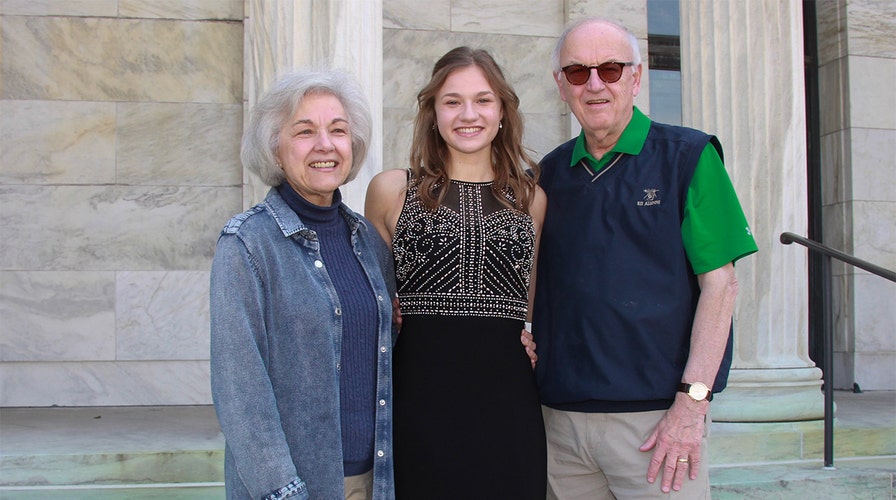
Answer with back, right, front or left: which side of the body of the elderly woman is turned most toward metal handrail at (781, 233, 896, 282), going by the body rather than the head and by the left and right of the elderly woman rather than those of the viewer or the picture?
left

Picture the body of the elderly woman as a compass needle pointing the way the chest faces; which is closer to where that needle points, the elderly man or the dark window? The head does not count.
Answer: the elderly man

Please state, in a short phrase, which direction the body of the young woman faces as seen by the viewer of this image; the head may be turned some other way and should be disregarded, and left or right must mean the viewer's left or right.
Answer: facing the viewer

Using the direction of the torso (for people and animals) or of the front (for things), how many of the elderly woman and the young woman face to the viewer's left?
0

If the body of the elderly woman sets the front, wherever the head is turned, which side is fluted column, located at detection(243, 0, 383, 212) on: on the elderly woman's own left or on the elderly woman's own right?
on the elderly woman's own left

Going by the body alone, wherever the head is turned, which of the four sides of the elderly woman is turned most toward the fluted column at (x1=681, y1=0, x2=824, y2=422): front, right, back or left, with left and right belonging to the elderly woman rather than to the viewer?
left

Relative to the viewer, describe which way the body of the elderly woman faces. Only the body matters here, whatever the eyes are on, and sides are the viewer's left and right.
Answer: facing the viewer and to the right of the viewer
